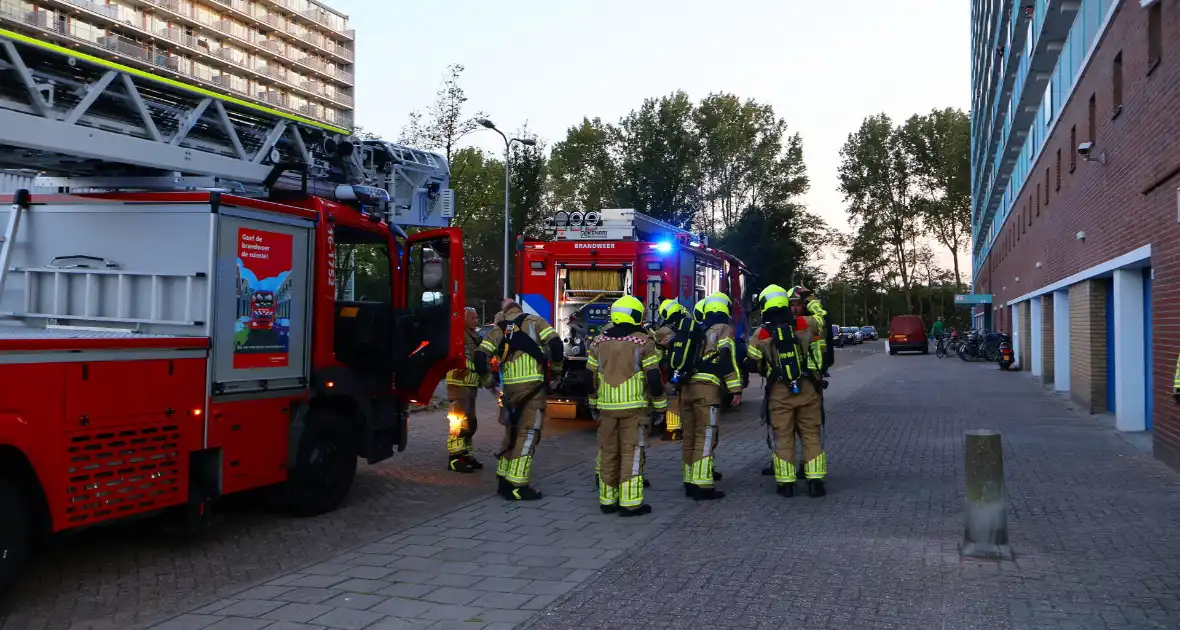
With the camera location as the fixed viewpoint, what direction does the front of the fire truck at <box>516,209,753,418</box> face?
facing away from the viewer and to the right of the viewer

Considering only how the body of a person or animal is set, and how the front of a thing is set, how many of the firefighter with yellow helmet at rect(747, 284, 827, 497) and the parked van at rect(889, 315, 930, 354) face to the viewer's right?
0

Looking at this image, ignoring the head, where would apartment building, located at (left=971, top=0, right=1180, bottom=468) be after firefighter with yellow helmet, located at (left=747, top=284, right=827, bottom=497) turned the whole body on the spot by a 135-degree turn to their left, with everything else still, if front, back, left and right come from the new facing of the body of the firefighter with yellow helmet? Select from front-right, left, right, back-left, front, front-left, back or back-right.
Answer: back

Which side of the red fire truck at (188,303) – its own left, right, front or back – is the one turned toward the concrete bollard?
right

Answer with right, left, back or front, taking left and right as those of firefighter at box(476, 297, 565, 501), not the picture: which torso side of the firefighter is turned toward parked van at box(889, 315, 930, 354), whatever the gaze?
front

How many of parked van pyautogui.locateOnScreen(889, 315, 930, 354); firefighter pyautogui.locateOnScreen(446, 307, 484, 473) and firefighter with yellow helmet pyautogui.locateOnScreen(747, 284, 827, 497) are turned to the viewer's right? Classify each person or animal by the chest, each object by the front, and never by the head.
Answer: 1

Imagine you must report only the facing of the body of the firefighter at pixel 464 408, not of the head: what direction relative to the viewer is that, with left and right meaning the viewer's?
facing to the right of the viewer

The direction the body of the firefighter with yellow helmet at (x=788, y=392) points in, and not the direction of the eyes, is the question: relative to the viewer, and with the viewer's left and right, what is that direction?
facing away from the viewer

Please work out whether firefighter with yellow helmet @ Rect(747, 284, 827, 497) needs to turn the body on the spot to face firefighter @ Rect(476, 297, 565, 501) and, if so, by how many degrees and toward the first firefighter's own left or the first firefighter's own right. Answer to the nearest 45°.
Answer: approximately 90° to the first firefighter's own left

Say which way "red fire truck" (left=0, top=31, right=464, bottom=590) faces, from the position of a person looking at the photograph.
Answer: facing away from the viewer and to the right of the viewer

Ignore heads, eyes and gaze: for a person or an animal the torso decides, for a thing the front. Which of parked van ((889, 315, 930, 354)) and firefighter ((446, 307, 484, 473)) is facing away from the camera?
the parked van
